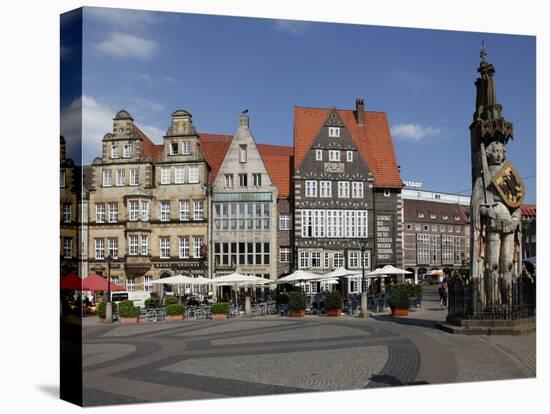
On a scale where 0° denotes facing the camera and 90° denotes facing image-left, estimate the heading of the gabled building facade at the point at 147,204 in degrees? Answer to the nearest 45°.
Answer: approximately 0°

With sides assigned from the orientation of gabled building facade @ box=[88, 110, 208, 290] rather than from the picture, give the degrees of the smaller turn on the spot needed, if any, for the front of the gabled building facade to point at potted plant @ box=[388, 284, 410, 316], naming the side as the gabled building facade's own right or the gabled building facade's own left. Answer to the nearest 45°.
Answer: approximately 90° to the gabled building facade's own left

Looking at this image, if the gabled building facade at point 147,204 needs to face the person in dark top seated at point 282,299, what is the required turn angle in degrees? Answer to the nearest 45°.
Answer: approximately 90° to its left

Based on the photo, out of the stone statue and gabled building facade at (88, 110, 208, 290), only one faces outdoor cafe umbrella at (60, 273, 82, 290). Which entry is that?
the gabled building facade

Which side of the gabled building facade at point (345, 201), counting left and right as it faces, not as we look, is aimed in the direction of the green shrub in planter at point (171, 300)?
right

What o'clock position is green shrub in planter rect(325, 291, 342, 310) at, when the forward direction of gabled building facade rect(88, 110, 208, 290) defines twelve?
The green shrub in planter is roughly at 9 o'clock from the gabled building facade.

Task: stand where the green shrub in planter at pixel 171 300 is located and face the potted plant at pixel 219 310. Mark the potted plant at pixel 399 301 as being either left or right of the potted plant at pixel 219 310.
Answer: left

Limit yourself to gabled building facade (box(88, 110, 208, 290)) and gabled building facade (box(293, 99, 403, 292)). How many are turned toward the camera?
2

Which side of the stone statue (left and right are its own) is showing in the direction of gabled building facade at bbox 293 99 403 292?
back

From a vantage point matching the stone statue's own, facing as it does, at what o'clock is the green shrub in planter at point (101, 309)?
The green shrub in planter is roughly at 4 o'clock from the stone statue.
